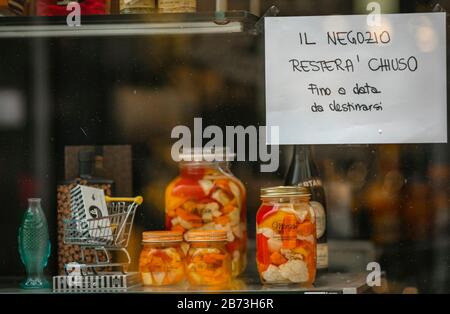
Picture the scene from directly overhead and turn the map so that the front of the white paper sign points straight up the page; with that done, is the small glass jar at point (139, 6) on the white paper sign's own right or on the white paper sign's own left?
on the white paper sign's own right

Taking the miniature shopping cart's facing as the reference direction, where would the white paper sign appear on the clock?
The white paper sign is roughly at 8 o'clock from the miniature shopping cart.

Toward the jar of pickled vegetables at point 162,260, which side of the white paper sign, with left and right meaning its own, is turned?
right

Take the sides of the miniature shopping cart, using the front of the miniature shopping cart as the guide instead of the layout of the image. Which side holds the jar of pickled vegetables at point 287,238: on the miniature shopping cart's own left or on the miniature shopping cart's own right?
on the miniature shopping cart's own left

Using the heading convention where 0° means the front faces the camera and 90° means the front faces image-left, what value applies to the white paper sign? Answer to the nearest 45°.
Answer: approximately 0°

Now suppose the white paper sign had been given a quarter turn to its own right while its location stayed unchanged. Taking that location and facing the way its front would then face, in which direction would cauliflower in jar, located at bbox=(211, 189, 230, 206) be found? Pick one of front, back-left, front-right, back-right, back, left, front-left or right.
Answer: front

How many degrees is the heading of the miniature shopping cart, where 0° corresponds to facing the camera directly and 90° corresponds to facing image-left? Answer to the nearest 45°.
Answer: approximately 45°
